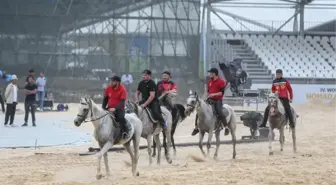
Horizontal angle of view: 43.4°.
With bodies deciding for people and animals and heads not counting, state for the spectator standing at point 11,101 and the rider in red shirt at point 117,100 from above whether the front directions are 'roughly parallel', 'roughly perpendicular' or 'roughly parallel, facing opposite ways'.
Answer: roughly perpendicular

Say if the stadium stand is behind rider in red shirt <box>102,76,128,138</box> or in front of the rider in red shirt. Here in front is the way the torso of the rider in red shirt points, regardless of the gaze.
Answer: behind

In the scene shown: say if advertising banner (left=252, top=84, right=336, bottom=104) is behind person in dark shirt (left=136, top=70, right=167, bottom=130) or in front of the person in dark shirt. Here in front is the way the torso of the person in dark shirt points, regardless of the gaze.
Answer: behind

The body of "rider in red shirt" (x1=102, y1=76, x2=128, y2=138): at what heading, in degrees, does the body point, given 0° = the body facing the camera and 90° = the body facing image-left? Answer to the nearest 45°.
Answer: approximately 45°

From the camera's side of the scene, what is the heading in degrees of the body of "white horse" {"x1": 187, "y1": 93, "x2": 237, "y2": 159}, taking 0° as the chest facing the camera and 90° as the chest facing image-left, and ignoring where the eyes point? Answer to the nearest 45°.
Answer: approximately 45°

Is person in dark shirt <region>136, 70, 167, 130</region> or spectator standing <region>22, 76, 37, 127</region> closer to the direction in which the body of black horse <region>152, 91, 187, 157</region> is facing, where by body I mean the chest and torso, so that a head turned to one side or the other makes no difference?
the person in dark shirt

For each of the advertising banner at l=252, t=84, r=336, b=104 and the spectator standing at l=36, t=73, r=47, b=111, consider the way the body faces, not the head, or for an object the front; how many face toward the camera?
2

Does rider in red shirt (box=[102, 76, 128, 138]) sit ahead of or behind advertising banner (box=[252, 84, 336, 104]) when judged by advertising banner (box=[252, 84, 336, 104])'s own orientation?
ahead

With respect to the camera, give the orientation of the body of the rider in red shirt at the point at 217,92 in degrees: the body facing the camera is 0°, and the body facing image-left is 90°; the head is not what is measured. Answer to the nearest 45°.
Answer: approximately 45°

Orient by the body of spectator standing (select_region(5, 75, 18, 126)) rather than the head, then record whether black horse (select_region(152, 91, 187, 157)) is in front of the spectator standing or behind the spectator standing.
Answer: in front
